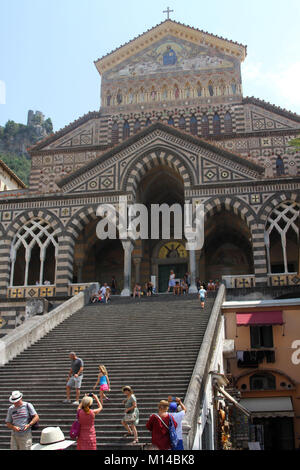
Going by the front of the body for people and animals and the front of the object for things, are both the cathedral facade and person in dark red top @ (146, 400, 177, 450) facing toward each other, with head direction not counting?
yes

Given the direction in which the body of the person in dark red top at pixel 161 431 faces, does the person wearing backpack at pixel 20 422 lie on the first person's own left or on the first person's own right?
on the first person's own left

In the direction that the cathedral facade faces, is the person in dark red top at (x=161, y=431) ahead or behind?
ahead

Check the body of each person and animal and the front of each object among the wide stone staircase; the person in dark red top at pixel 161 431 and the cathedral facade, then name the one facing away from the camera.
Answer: the person in dark red top

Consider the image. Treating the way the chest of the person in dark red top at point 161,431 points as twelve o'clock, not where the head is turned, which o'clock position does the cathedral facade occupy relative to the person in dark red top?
The cathedral facade is roughly at 12 o'clock from the person in dark red top.

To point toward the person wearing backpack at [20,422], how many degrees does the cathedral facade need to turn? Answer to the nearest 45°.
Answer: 0° — it already faces them

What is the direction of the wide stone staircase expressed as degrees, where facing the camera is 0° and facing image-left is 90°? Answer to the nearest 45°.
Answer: approximately 0°

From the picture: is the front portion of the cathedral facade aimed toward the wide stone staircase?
yes

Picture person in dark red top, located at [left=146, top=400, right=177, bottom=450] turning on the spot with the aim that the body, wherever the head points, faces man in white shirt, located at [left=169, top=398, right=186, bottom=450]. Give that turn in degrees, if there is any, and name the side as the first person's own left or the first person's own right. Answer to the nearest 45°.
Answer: approximately 45° to the first person's own right

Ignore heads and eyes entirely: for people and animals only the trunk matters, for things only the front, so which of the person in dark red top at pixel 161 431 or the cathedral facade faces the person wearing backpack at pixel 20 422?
the cathedral facade

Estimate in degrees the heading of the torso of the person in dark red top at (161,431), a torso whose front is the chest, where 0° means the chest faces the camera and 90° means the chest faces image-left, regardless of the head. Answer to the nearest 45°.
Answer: approximately 180°

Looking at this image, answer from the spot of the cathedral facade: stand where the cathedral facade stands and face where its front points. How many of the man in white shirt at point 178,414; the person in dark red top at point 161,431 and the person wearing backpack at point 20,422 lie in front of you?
3

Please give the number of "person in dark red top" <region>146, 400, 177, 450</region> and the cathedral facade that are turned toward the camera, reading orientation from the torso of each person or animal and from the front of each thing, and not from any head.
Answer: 1

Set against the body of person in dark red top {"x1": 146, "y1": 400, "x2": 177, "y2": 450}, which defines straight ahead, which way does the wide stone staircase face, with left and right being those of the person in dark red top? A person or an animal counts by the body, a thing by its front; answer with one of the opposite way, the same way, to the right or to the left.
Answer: the opposite way

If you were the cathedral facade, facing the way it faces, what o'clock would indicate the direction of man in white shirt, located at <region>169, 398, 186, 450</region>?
The man in white shirt is roughly at 12 o'clock from the cathedral facade.
